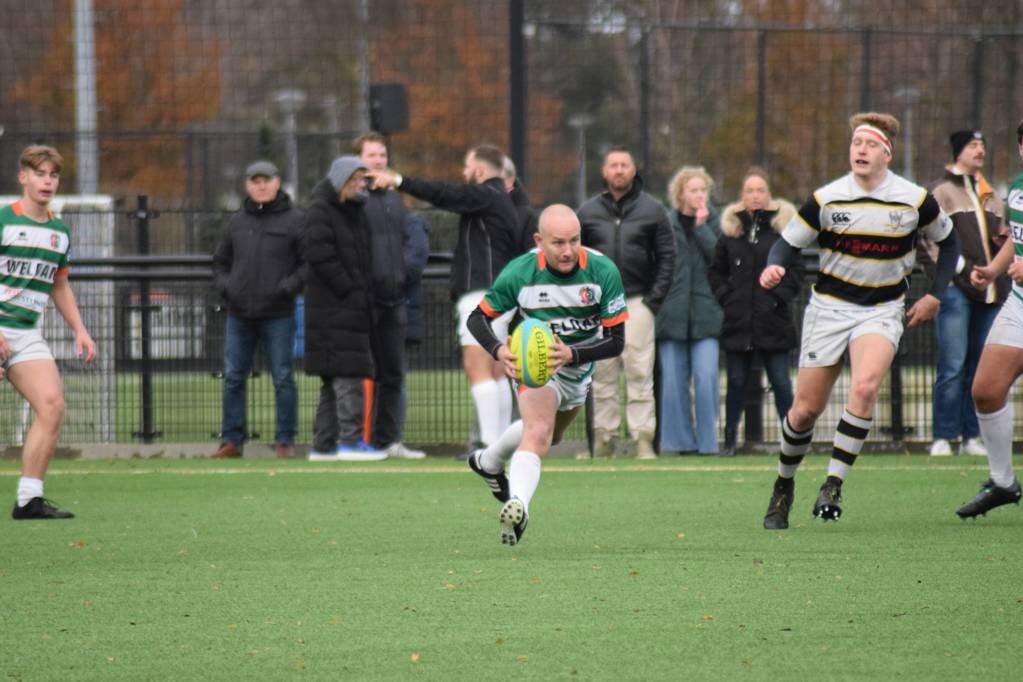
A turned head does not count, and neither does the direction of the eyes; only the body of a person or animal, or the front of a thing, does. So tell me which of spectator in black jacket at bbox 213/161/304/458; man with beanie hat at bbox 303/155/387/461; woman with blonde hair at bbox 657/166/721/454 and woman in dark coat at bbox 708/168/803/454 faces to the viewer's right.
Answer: the man with beanie hat

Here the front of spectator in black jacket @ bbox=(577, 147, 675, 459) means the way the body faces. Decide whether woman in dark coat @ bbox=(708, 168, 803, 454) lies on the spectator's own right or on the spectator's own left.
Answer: on the spectator's own left

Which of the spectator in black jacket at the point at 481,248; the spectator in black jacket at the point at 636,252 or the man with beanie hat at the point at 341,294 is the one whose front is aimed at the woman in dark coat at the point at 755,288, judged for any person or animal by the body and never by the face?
the man with beanie hat

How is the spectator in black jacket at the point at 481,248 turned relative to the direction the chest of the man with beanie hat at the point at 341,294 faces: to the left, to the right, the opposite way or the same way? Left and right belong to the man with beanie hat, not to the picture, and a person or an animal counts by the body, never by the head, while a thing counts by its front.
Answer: the opposite way

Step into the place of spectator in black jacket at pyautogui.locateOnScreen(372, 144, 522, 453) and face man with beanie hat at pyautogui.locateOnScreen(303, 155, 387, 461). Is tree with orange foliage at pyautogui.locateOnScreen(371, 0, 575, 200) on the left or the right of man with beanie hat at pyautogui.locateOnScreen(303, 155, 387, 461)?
right

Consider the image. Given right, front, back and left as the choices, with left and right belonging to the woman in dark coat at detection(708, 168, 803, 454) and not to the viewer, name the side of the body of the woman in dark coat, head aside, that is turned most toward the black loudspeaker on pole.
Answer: right

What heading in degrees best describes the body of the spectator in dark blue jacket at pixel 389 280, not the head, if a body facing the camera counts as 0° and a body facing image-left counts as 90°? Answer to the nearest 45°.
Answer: approximately 315°

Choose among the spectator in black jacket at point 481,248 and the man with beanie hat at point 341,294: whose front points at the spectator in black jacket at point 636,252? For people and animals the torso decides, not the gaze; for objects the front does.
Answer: the man with beanie hat

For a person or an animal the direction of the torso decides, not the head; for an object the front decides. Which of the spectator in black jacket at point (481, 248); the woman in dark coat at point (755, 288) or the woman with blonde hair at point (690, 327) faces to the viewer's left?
the spectator in black jacket

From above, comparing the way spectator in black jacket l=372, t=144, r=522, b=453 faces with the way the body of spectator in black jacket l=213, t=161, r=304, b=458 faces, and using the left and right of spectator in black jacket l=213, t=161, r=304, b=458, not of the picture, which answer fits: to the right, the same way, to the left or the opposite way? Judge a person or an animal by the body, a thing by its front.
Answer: to the right

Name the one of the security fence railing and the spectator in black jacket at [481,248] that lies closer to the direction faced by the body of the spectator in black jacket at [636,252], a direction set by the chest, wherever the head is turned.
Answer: the spectator in black jacket

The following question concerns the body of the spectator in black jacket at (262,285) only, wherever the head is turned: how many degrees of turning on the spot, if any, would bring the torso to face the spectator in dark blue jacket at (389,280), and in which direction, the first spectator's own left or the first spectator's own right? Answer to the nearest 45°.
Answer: approximately 90° to the first spectator's own left

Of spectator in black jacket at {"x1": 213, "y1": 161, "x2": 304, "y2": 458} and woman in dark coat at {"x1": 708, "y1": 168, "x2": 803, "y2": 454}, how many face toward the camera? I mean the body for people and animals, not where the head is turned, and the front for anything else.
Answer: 2
